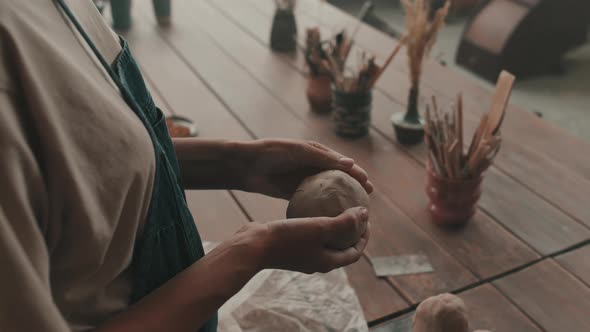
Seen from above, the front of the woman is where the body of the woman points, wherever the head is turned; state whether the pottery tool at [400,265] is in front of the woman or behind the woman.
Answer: in front

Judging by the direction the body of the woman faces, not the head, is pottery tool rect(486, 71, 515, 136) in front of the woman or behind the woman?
in front

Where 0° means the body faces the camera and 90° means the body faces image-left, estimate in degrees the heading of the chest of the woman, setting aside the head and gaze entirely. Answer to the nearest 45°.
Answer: approximately 270°

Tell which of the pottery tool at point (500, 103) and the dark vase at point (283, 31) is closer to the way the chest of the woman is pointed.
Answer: the pottery tool
